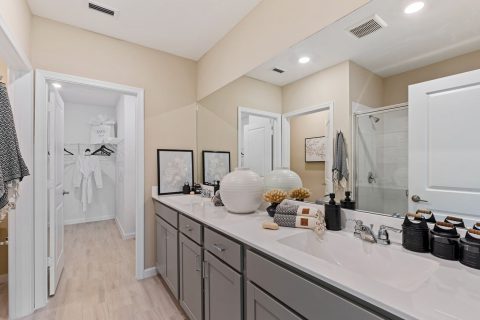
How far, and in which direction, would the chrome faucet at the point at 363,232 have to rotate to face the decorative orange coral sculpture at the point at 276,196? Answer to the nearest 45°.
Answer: approximately 45° to its right

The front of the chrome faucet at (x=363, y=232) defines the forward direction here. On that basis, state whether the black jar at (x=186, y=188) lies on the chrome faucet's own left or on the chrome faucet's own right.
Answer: on the chrome faucet's own right

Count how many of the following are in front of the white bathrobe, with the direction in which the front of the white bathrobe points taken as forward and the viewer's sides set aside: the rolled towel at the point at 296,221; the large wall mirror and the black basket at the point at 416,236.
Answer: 3

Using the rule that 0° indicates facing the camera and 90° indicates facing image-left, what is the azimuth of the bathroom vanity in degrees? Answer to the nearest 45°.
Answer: approximately 45°

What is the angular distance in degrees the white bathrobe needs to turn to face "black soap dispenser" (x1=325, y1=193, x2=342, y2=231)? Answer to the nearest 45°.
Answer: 0° — it already faces it

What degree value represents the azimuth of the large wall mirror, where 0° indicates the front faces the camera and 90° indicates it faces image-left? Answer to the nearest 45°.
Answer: approximately 45°

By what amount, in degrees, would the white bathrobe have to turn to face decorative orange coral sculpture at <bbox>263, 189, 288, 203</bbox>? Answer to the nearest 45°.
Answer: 0° — it already faces it

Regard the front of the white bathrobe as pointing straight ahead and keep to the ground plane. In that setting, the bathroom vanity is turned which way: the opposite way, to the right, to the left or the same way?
to the right
